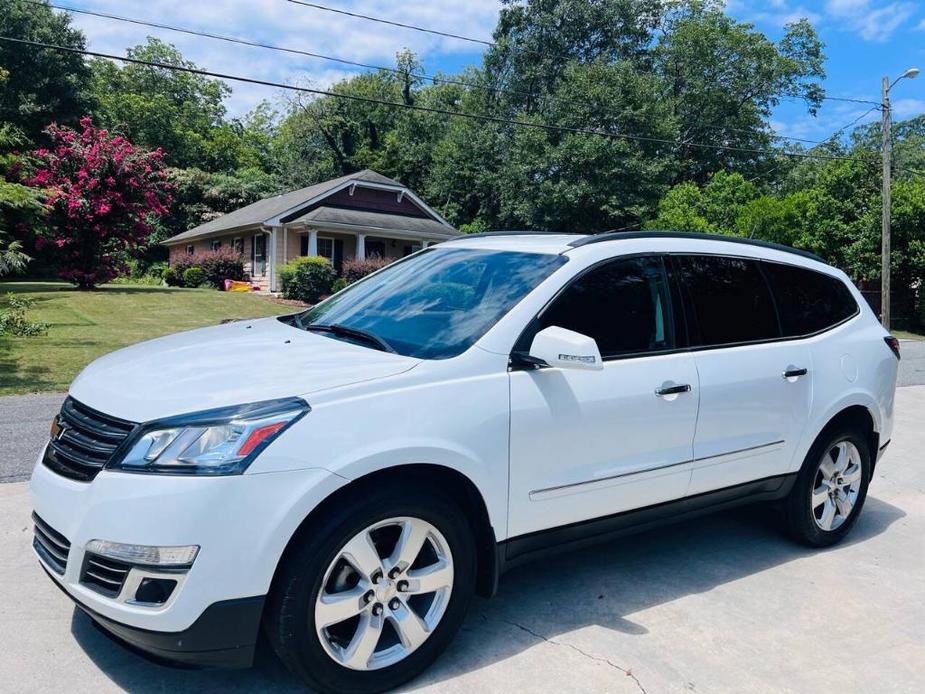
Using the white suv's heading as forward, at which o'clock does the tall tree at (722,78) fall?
The tall tree is roughly at 5 o'clock from the white suv.

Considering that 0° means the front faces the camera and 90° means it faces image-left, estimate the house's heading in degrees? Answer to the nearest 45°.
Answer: approximately 315°

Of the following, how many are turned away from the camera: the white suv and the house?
0

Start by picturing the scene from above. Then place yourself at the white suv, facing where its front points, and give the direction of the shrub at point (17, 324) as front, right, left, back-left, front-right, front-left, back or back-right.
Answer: right

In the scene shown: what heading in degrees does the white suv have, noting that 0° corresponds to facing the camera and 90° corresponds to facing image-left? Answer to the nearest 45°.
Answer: approximately 45°

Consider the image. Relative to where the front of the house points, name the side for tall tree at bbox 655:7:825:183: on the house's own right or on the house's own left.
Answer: on the house's own left

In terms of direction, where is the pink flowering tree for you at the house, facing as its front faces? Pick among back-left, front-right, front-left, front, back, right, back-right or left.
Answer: right
